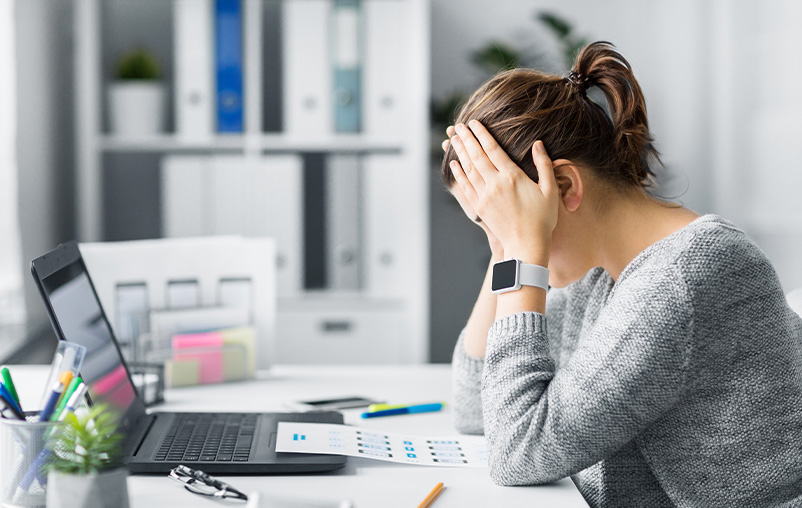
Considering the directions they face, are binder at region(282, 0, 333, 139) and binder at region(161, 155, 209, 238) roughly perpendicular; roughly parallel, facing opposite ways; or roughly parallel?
roughly parallel

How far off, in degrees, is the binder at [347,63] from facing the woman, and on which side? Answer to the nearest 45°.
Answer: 0° — it already faces them

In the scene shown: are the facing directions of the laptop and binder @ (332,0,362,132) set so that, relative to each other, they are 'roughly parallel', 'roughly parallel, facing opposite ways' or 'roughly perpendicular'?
roughly perpendicular

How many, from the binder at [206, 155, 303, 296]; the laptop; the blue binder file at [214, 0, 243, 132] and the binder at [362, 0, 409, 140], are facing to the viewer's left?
0

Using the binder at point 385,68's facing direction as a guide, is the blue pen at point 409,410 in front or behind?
in front

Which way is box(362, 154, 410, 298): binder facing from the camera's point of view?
toward the camera

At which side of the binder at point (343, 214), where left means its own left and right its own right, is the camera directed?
front

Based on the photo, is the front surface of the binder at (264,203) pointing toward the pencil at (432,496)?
yes

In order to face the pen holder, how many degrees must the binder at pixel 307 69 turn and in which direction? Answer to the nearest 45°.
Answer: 0° — it already faces it

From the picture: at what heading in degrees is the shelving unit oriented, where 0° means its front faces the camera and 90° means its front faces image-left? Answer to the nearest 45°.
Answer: approximately 0°

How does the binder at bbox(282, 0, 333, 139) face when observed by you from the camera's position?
facing the viewer

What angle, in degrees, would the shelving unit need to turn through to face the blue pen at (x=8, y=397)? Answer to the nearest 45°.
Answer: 0° — it already faces it

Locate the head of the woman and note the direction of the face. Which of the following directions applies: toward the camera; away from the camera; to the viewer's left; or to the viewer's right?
to the viewer's left

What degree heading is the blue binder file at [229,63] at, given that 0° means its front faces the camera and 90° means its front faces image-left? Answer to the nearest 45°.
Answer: approximately 0°

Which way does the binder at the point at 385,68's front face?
toward the camera
